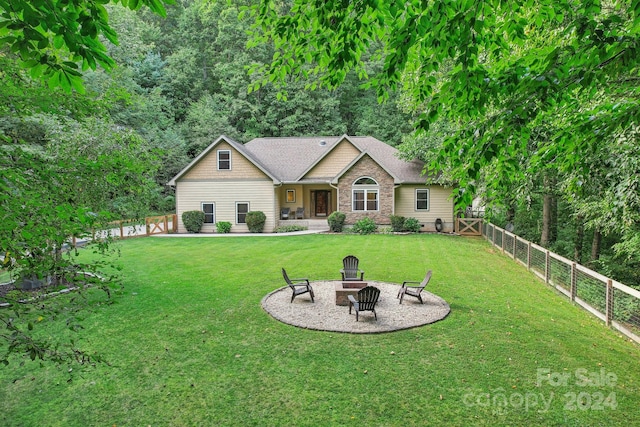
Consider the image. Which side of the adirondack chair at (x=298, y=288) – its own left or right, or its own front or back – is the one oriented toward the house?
left

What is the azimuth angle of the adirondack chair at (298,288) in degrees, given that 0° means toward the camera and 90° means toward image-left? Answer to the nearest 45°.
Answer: approximately 270°

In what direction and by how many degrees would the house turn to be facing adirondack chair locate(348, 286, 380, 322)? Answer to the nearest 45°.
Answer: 0° — it already faces it

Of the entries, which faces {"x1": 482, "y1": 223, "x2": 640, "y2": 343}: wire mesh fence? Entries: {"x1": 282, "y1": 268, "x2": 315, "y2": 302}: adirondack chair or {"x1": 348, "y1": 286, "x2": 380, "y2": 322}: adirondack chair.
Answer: {"x1": 282, "y1": 268, "x2": 315, "y2": 302}: adirondack chair

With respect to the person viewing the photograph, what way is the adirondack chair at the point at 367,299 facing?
facing away from the viewer and to the left of the viewer

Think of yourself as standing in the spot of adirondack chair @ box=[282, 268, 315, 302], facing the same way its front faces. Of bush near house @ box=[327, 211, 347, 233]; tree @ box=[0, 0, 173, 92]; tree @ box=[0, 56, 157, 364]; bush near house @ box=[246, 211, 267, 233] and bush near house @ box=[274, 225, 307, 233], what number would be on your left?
3

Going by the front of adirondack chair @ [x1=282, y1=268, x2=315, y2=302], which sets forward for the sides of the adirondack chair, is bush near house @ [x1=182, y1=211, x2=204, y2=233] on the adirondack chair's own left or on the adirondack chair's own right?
on the adirondack chair's own left

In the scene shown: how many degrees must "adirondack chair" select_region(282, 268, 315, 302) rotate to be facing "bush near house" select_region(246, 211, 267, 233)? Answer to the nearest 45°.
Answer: approximately 90° to its left

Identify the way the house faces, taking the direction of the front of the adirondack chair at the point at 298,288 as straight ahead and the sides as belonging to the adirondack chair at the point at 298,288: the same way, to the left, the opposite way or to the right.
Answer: to the right

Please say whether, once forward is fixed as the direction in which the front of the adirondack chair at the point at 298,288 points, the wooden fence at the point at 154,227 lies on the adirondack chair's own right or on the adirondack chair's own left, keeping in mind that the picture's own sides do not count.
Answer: on the adirondack chair's own left

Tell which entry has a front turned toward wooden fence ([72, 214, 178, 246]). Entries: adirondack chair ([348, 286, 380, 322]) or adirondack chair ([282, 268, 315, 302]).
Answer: adirondack chair ([348, 286, 380, 322])

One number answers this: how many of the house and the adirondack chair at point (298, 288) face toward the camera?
1

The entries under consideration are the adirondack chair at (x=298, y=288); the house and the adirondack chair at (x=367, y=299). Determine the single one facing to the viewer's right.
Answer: the adirondack chair at (x=298, y=288)
